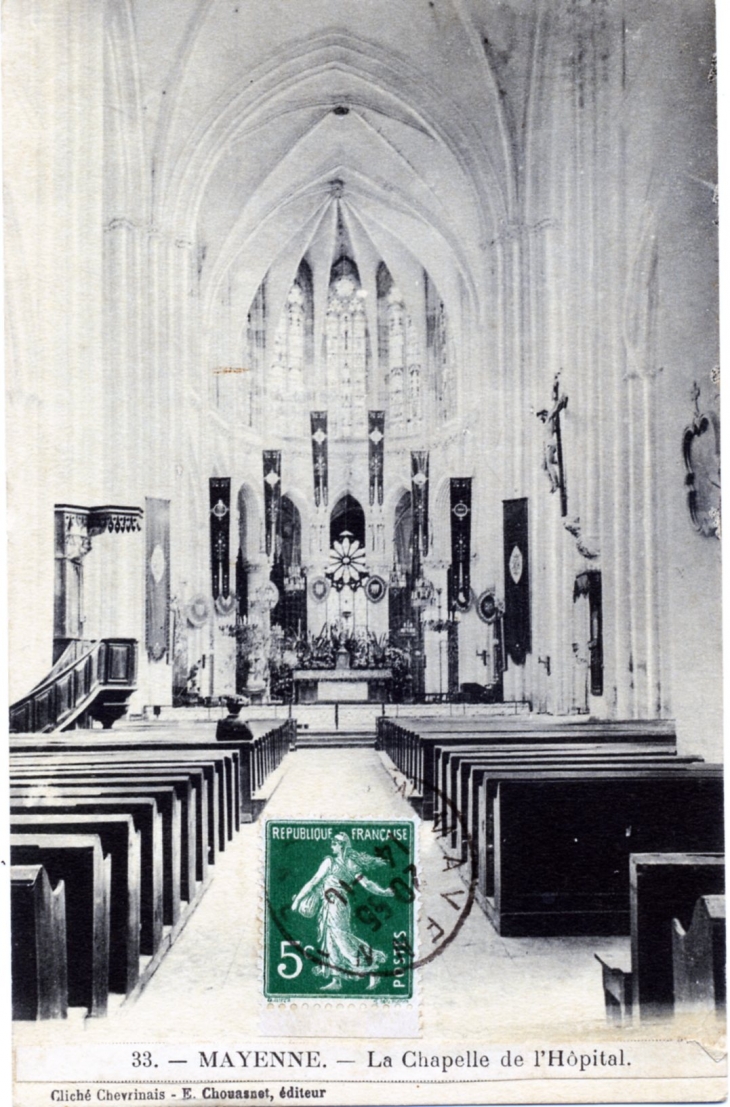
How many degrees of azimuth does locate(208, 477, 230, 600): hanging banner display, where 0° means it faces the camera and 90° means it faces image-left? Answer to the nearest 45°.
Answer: approximately 0°

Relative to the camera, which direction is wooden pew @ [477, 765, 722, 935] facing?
away from the camera

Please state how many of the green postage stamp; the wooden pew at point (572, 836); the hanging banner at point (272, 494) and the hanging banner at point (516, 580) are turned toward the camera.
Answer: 3

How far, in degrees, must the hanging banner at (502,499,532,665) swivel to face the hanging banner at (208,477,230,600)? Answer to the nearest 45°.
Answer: approximately 90° to its right

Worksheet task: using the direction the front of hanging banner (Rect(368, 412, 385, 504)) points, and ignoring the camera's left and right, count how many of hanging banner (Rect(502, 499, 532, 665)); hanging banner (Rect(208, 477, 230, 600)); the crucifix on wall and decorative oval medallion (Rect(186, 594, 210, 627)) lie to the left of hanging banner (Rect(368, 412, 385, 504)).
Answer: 2
